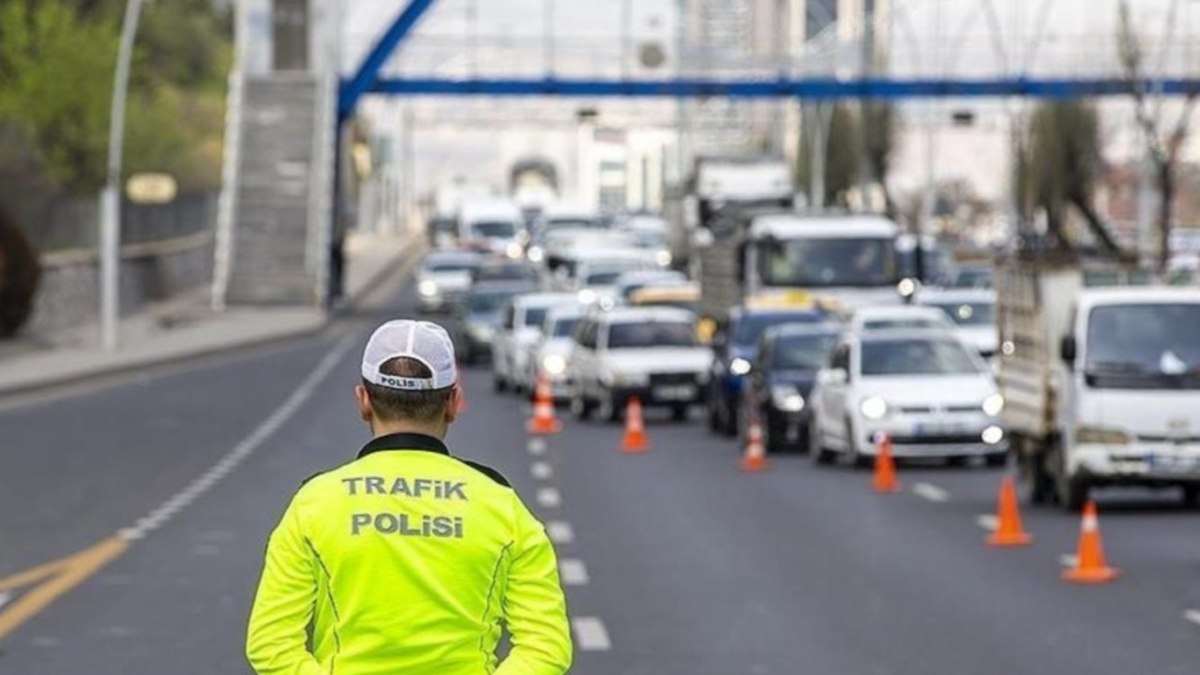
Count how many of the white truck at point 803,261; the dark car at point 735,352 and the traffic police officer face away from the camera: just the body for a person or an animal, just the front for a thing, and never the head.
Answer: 1

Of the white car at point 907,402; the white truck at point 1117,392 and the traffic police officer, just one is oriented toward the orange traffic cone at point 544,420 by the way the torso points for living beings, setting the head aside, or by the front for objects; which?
the traffic police officer

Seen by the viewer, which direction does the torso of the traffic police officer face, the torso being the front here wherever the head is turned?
away from the camera

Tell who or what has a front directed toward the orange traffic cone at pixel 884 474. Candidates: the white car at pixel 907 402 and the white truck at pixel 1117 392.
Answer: the white car

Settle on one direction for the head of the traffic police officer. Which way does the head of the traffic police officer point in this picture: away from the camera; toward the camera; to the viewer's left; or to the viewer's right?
away from the camera

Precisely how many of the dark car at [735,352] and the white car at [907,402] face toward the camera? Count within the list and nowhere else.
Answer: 2

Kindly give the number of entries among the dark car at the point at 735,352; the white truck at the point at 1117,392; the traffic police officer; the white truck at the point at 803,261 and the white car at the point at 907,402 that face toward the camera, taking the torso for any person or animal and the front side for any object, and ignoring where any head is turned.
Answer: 4

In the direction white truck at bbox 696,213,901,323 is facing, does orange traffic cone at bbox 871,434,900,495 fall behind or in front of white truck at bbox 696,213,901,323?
in front

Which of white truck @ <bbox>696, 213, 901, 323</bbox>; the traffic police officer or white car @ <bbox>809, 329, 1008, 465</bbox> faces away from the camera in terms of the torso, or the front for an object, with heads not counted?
the traffic police officer

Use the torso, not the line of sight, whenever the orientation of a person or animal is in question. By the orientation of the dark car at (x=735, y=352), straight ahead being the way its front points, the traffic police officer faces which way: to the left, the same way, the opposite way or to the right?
the opposite way

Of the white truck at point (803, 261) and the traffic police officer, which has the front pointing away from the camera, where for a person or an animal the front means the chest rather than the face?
the traffic police officer
